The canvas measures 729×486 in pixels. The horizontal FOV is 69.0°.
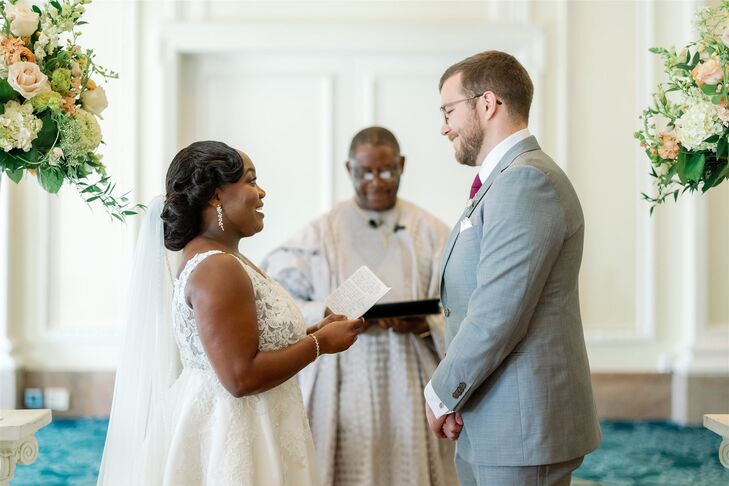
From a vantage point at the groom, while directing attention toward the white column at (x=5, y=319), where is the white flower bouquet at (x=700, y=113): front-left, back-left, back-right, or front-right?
back-right

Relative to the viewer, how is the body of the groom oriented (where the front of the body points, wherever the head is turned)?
to the viewer's left

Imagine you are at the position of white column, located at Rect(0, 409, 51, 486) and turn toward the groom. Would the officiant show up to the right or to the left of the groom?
left

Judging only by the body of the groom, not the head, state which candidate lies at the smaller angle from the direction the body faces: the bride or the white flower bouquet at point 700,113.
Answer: the bride

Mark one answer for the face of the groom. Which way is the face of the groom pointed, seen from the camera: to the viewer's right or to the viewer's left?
to the viewer's left

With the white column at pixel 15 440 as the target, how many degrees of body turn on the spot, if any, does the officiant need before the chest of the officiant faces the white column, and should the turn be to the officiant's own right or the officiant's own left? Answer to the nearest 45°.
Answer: approximately 45° to the officiant's own right

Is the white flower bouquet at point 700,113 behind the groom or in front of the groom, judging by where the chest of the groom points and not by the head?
behind

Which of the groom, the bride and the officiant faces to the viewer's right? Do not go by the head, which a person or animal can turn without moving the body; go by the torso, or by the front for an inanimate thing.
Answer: the bride

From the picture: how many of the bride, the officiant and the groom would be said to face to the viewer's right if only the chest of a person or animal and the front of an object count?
1

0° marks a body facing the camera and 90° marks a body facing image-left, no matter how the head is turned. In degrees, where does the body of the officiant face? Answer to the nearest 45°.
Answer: approximately 0°

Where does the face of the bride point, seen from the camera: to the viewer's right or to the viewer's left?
to the viewer's right

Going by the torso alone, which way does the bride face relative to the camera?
to the viewer's right

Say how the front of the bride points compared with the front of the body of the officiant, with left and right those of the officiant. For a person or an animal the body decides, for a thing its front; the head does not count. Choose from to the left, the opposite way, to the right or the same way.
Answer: to the left
